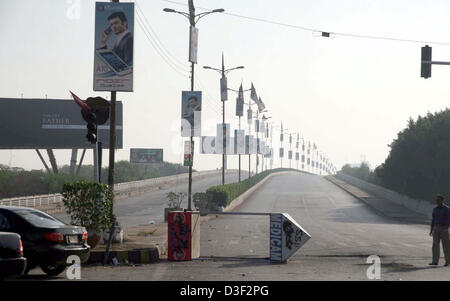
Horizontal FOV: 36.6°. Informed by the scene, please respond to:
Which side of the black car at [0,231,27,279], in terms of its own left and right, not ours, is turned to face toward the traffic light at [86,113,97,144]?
right

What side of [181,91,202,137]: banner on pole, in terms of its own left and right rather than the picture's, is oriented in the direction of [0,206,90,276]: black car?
front

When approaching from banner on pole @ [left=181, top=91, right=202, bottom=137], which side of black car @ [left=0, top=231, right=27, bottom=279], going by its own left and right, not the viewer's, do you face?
right

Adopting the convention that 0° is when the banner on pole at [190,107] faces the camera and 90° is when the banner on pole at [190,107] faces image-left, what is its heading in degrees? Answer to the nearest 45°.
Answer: approximately 0°

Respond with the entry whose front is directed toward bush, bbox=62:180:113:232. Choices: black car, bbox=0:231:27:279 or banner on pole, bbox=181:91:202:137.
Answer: the banner on pole

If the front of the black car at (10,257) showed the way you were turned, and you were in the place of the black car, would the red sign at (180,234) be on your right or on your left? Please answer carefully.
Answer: on your right

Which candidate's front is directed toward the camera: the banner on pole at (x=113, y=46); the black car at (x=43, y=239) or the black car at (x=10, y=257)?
the banner on pole

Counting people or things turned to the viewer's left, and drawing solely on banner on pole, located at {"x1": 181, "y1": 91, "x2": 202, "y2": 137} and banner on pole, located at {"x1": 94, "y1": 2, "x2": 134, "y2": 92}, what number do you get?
0

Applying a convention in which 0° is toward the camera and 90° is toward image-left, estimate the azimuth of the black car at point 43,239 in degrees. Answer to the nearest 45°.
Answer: approximately 135°

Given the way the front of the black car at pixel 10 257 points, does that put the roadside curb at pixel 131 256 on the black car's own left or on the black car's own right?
on the black car's own right

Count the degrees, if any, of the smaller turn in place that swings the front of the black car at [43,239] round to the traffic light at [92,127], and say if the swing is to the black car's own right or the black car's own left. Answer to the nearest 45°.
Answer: approximately 45° to the black car's own right

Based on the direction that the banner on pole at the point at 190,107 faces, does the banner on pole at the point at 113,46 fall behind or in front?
in front

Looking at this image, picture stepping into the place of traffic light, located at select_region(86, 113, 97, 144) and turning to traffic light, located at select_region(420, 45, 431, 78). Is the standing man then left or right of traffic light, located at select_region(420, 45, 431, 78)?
right
